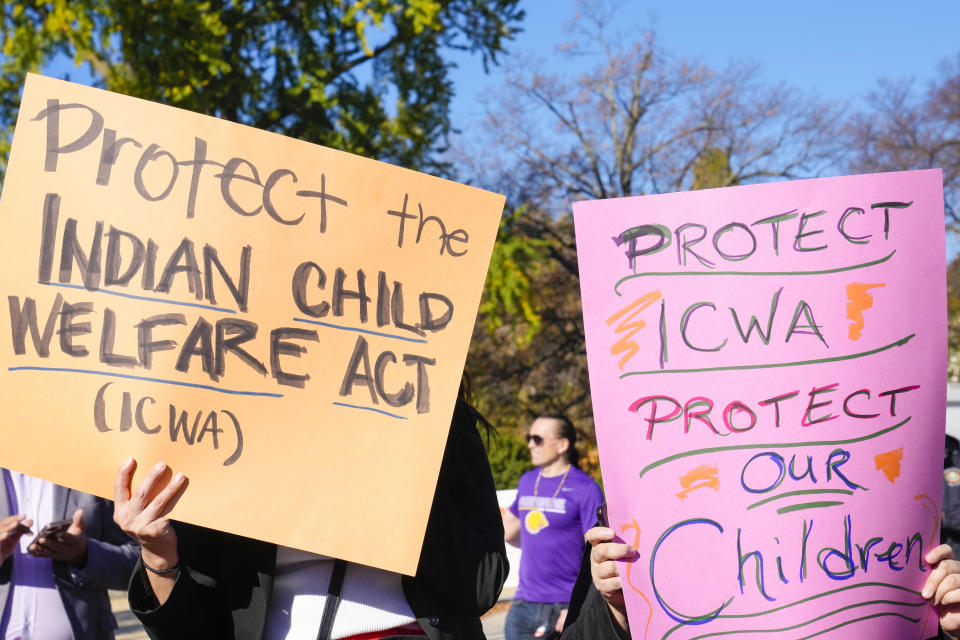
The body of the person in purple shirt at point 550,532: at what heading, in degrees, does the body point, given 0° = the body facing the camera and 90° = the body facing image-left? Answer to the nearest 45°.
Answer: approximately 45°

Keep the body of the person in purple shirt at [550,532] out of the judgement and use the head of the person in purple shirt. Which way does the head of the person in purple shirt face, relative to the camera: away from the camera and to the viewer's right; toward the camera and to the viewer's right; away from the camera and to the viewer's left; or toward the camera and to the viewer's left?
toward the camera and to the viewer's left
